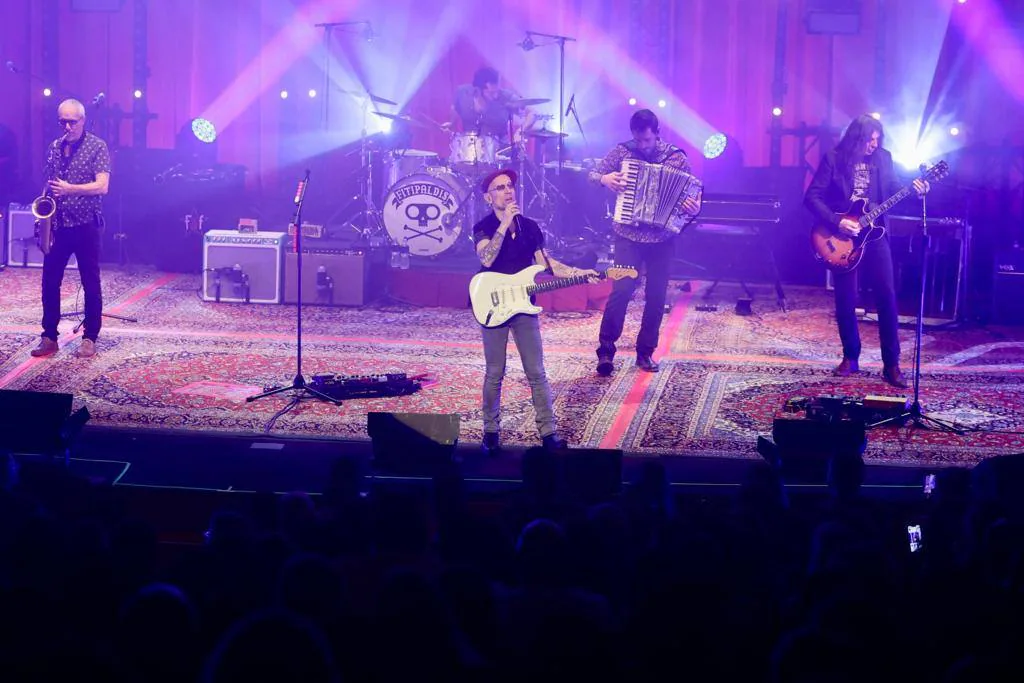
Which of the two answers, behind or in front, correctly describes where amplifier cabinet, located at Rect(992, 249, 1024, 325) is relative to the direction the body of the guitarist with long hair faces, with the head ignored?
behind

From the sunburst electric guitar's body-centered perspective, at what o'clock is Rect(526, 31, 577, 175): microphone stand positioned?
The microphone stand is roughly at 5 o'clock from the sunburst electric guitar.

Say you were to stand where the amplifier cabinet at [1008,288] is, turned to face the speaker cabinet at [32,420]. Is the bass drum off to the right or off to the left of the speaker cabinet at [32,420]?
right

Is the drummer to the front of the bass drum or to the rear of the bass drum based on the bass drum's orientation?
to the rear

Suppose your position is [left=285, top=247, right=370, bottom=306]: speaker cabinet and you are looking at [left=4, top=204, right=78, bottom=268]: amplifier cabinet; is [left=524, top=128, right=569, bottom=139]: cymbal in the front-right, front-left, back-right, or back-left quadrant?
back-right

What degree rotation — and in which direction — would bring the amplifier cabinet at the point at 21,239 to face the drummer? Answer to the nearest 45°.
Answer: approximately 90° to its left
